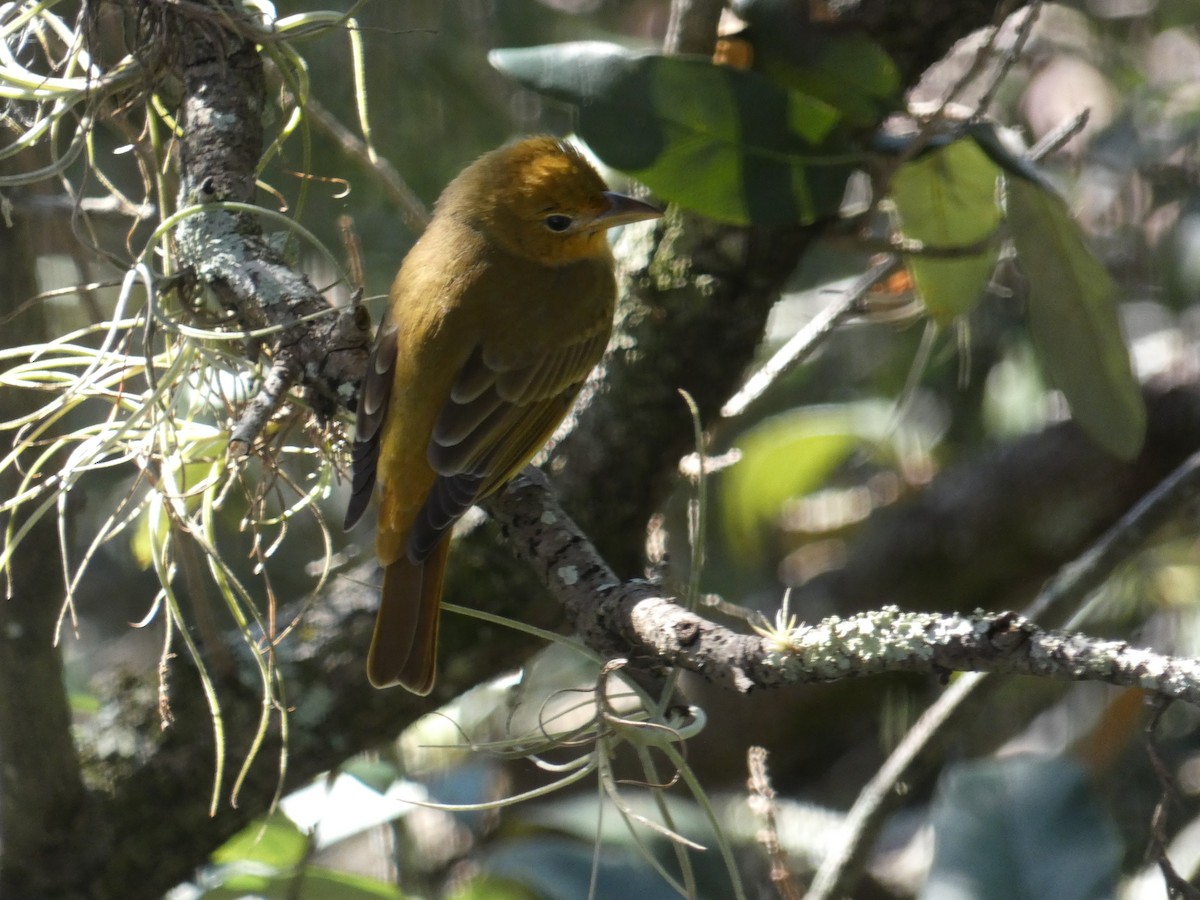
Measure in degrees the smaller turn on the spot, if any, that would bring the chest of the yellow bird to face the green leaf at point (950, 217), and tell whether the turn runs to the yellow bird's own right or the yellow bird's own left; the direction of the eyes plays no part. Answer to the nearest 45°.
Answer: approximately 45° to the yellow bird's own right

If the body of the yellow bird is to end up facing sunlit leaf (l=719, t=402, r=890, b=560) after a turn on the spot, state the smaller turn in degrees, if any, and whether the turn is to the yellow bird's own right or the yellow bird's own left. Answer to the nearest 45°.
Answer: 0° — it already faces it

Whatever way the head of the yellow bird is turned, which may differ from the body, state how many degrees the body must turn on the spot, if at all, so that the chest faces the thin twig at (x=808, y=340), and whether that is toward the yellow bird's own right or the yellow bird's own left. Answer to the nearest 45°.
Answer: approximately 45° to the yellow bird's own right

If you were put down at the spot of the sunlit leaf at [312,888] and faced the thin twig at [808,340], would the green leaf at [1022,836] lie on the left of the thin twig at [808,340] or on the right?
right

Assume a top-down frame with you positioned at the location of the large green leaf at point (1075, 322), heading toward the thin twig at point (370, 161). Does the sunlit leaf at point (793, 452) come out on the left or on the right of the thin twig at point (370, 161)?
right

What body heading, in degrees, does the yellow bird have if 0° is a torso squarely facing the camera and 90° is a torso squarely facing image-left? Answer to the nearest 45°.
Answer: approximately 225°

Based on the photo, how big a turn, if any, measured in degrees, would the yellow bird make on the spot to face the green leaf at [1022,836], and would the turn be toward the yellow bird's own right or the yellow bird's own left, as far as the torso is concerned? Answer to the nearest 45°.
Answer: approximately 90° to the yellow bird's own right

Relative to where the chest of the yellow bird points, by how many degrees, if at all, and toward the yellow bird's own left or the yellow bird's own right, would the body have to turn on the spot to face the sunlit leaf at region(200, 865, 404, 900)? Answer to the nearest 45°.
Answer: approximately 180°
